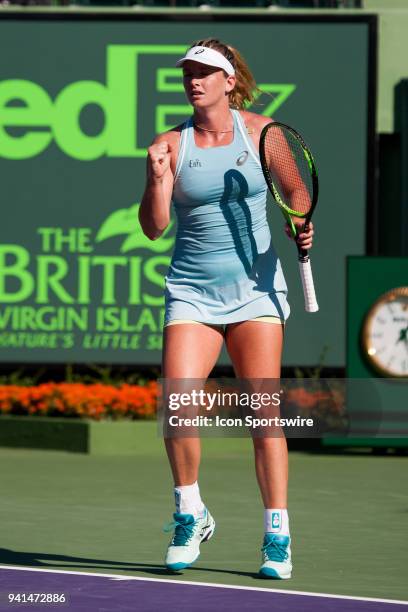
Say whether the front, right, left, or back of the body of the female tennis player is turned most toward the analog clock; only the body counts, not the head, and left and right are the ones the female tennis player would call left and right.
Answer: back

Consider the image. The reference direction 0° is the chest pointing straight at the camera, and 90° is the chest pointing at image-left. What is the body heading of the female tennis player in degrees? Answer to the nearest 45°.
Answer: approximately 0°

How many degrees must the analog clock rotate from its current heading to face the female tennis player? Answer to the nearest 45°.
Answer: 0° — it already faces them

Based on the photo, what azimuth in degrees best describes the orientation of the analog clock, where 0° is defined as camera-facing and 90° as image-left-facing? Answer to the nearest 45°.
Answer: approximately 0°

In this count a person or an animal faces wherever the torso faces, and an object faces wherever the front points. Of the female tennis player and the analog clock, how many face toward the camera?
2
